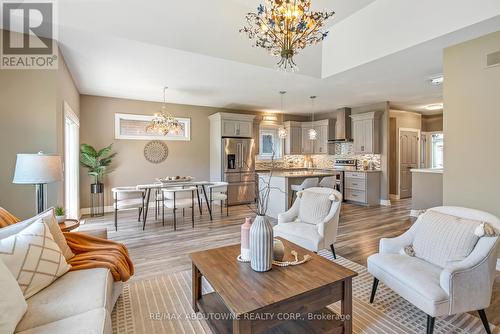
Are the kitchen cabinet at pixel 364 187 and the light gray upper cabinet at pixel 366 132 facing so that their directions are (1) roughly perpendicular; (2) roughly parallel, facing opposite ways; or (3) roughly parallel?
roughly parallel

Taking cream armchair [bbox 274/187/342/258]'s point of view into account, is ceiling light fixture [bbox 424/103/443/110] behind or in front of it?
behind

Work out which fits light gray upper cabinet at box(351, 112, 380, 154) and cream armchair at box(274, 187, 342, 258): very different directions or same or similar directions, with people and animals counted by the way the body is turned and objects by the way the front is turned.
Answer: same or similar directions

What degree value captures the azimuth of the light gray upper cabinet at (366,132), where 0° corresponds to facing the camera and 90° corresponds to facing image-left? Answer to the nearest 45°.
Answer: approximately 45°

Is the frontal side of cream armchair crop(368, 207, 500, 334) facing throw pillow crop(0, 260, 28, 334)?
yes

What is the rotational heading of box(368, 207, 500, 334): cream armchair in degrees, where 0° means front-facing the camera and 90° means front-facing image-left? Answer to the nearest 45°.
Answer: approximately 45°

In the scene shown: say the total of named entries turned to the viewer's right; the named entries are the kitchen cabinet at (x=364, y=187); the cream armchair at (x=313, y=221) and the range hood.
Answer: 0

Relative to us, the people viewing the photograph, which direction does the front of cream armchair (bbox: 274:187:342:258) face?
facing the viewer and to the left of the viewer

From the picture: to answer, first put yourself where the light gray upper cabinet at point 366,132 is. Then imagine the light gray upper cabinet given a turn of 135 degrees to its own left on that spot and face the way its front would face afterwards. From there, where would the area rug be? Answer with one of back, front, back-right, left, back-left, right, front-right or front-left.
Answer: right

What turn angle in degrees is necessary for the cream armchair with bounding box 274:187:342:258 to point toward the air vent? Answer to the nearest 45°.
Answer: approximately 135° to its left

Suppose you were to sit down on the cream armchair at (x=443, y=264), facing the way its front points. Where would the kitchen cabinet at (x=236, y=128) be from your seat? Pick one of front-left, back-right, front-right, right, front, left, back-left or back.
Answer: right

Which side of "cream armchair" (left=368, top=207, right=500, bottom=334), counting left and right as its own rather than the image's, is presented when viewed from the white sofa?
front

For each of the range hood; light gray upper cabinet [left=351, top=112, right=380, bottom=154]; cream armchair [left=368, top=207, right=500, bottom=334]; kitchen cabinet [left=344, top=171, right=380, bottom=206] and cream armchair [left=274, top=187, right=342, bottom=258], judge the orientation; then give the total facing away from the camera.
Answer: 0

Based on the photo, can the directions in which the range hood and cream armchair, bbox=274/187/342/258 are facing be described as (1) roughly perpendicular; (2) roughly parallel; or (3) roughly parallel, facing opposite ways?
roughly parallel

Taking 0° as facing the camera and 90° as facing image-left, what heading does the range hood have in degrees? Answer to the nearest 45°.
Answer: approximately 45°
